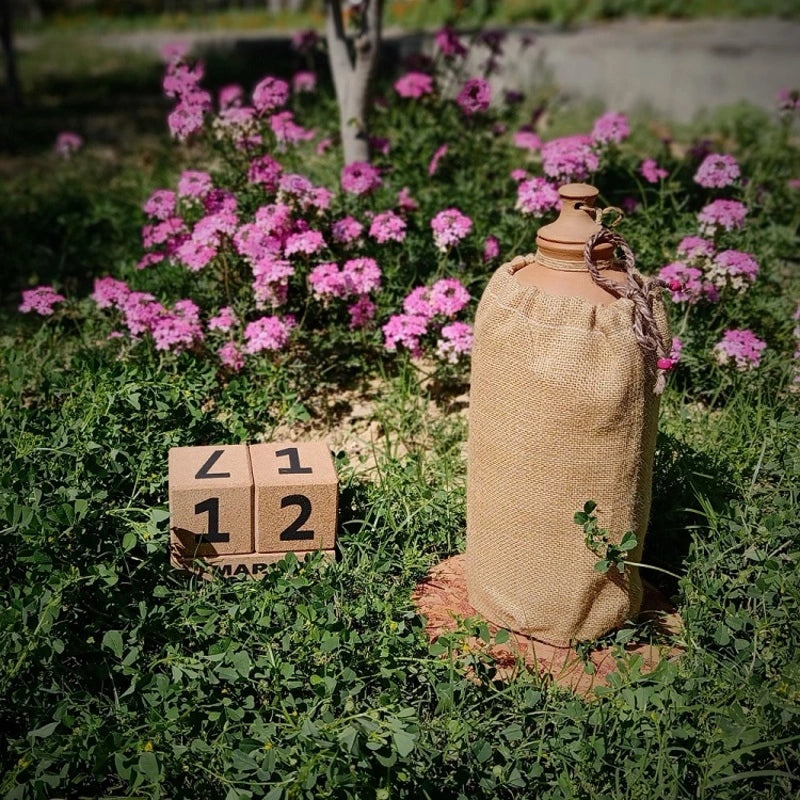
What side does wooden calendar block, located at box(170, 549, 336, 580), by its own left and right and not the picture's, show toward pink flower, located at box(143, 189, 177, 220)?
back

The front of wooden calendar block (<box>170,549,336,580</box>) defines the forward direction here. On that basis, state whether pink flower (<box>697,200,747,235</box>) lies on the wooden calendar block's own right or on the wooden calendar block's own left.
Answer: on the wooden calendar block's own left

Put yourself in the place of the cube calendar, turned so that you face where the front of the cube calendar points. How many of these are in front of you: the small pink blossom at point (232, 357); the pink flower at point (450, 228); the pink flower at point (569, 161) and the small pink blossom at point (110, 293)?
0

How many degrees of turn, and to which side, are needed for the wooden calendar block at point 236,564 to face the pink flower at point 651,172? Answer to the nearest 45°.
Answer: approximately 135° to its left

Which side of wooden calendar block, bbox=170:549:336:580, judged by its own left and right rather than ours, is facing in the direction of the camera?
front

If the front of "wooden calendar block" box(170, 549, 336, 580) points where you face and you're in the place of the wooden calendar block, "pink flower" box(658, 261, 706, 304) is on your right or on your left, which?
on your left

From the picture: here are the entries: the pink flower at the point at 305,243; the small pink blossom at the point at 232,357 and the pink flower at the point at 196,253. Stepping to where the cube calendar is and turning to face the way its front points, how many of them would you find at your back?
3

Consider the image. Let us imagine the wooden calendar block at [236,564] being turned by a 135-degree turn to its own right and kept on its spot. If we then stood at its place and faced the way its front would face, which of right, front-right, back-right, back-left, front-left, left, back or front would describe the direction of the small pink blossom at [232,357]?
front-right

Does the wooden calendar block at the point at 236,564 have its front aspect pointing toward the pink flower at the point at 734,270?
no

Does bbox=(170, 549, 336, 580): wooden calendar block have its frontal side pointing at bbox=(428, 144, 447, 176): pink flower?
no

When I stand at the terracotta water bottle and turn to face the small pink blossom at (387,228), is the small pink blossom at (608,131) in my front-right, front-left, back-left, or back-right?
front-right

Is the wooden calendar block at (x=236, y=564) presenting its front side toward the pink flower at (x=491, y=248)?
no

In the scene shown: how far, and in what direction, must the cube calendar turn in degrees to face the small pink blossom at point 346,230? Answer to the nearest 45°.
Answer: approximately 180°
